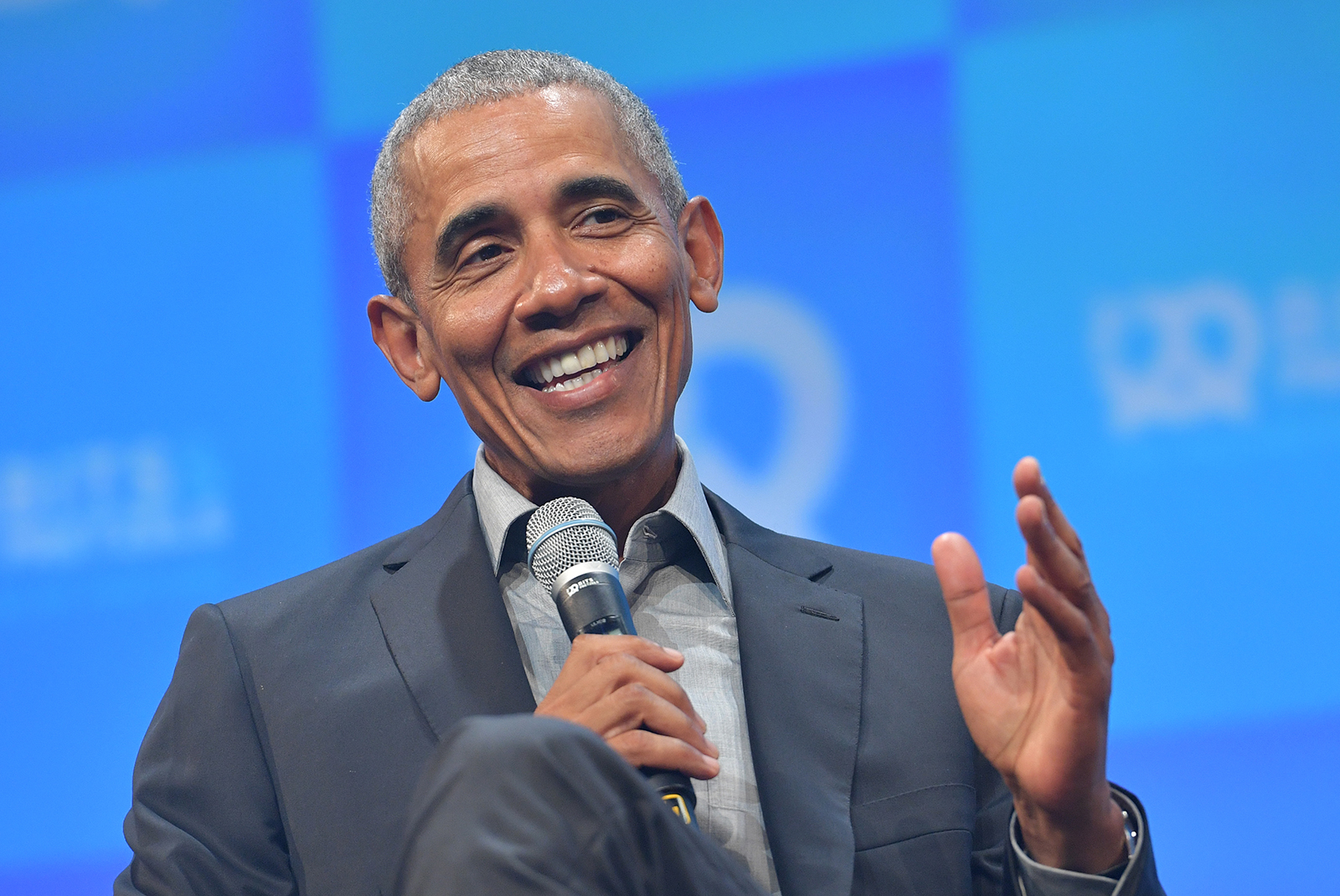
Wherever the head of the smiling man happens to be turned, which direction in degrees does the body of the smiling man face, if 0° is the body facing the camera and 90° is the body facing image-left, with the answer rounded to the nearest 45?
approximately 0°
